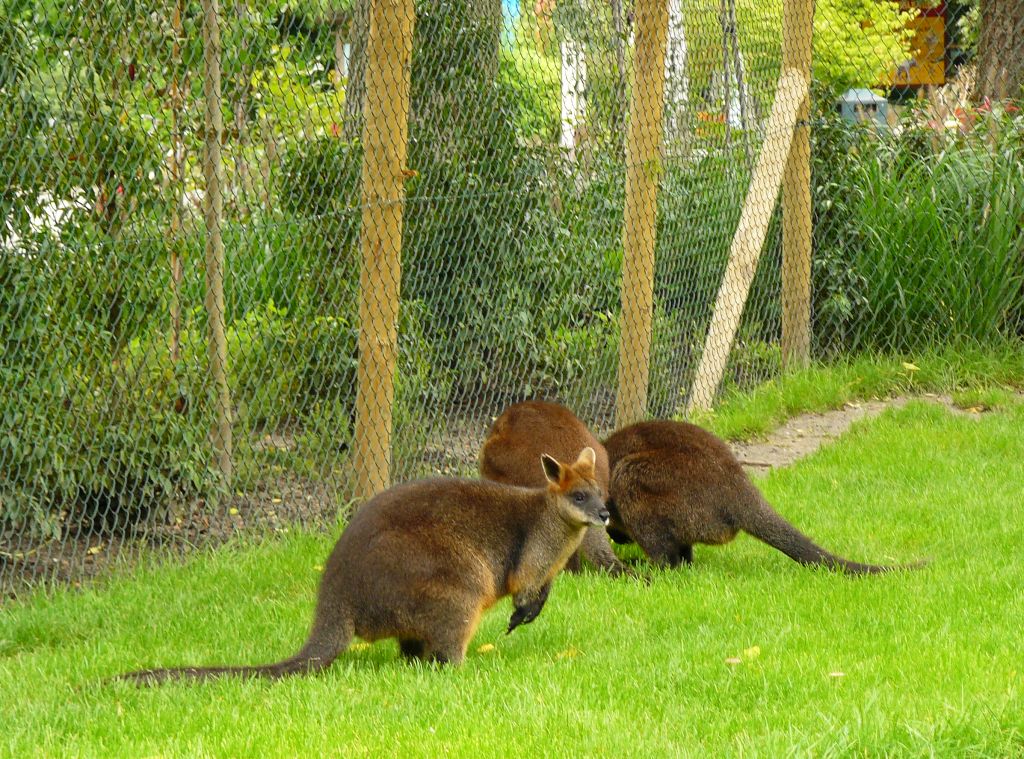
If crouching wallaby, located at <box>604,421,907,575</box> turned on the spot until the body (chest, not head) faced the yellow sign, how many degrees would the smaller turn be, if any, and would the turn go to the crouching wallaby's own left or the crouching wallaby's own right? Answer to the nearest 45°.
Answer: approximately 90° to the crouching wallaby's own right

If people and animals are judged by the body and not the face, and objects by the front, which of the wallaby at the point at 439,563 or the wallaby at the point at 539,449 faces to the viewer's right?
the wallaby at the point at 439,563

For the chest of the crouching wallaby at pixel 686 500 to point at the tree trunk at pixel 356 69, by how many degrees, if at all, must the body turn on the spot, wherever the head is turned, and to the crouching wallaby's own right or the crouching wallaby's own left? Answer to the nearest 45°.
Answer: approximately 45° to the crouching wallaby's own right

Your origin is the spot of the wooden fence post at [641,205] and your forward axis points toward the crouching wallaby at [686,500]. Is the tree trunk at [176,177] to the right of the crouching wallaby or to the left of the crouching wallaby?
right

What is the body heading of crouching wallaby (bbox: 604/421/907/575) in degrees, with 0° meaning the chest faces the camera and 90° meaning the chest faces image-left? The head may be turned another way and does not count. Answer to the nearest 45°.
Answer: approximately 90°

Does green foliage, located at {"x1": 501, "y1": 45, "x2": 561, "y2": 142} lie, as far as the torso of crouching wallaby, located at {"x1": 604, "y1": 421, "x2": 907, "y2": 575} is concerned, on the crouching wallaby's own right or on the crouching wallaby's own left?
on the crouching wallaby's own right

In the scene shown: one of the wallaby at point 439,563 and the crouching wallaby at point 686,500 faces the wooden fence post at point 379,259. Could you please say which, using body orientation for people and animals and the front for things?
the crouching wallaby

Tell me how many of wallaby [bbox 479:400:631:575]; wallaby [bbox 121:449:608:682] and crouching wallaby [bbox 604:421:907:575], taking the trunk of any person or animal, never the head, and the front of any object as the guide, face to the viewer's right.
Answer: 1

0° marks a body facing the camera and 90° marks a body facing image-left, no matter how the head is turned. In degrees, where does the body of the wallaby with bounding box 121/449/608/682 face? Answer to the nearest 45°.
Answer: approximately 270°

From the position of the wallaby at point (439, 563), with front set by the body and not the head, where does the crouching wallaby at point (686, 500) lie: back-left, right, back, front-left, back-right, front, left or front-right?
front-left
